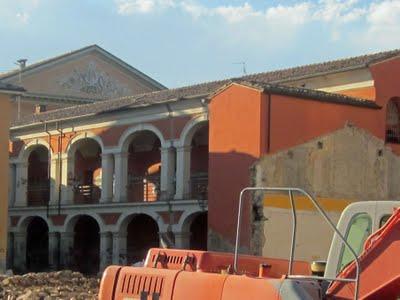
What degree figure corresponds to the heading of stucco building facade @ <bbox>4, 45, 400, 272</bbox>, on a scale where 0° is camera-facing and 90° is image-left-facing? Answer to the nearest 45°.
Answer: approximately 45°

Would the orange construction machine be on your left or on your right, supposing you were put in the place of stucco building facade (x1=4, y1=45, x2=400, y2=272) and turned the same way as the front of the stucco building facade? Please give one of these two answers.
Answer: on your left
